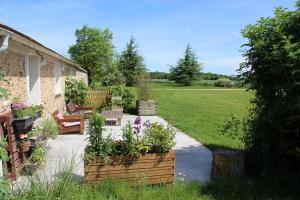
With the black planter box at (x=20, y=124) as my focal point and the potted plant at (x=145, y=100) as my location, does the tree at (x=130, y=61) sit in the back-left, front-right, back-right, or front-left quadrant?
back-right

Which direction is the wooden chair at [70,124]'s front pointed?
to the viewer's right

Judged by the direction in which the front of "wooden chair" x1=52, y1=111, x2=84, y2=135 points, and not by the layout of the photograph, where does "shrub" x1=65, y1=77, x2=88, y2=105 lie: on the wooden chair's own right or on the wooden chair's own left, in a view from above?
on the wooden chair's own left

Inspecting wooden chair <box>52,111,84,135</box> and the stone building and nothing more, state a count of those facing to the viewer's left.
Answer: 0

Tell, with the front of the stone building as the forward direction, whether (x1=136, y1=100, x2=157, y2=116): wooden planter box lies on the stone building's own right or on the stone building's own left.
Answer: on the stone building's own left

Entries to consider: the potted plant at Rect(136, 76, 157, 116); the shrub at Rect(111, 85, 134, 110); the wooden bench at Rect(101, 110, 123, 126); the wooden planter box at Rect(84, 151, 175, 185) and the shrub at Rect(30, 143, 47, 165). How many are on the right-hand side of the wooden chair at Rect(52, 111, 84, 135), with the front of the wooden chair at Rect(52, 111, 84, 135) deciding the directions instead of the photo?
2

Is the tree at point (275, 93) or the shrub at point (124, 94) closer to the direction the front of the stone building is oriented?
the tree

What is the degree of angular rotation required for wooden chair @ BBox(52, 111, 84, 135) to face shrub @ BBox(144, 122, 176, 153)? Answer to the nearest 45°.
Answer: approximately 90° to its right

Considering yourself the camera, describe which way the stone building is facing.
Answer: facing the viewer and to the right of the viewer

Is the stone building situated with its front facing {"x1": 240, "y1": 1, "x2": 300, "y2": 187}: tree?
yes

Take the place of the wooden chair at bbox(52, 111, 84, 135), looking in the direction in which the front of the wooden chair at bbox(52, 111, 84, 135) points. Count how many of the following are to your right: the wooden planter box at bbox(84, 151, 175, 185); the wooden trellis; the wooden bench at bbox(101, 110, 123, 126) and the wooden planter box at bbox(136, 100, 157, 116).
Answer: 1
